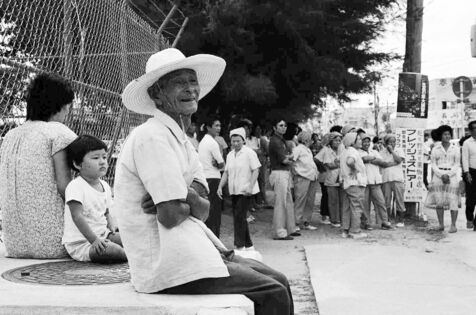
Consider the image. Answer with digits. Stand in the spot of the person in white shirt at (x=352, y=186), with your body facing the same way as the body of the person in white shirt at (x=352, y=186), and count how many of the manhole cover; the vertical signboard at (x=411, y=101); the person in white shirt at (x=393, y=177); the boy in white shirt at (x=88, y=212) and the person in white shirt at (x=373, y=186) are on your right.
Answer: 2

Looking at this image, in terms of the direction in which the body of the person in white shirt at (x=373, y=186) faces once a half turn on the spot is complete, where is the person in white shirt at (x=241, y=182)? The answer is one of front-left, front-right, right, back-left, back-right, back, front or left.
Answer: back-left

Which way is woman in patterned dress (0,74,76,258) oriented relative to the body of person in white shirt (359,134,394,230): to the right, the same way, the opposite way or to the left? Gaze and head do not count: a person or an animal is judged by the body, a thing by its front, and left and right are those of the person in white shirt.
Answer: the opposite way

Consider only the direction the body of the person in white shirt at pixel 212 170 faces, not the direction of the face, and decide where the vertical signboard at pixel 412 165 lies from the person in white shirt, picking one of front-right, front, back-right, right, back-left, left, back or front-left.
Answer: front-left

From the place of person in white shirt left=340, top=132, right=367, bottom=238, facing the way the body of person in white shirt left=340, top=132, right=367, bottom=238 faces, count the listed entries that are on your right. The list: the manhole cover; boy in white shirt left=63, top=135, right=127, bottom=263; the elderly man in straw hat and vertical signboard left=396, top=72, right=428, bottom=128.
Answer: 3

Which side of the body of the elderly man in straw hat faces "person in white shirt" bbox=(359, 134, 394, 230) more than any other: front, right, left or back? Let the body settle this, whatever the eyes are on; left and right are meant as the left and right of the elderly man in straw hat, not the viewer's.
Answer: left

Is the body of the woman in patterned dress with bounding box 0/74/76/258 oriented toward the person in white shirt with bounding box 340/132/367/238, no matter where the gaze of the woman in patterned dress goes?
yes
